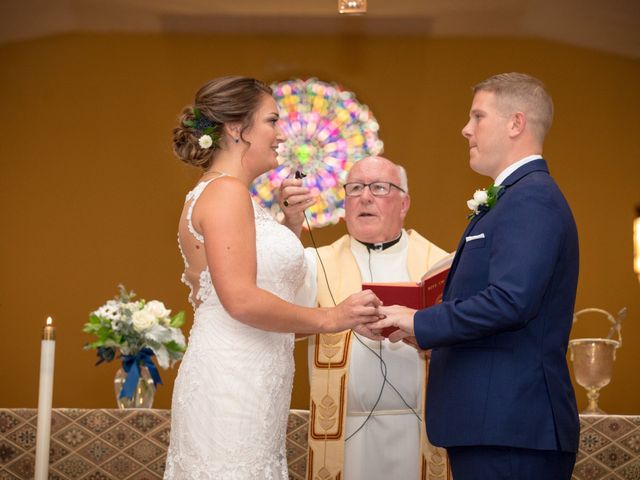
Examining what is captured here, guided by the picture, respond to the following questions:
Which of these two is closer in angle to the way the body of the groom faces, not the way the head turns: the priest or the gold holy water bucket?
the priest

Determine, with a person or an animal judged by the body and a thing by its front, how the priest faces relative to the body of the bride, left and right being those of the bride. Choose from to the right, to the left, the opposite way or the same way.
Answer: to the right

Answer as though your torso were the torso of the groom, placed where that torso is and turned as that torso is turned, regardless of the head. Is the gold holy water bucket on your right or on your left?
on your right

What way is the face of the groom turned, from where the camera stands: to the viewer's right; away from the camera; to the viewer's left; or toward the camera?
to the viewer's left

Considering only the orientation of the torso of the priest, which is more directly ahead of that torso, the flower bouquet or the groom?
the groom

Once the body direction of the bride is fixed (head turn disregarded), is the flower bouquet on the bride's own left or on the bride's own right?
on the bride's own left

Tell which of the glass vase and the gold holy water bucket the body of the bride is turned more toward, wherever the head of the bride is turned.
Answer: the gold holy water bucket

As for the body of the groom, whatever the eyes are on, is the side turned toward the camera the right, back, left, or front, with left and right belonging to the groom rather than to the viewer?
left

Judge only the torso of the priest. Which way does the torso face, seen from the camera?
toward the camera

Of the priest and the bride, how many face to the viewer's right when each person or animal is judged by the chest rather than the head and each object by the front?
1

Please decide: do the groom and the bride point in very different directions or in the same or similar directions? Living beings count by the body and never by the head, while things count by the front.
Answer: very different directions

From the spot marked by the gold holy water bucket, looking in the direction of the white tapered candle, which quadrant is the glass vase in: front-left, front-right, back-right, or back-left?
front-right

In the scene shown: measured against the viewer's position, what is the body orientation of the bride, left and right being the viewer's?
facing to the right of the viewer

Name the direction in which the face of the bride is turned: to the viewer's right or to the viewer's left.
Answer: to the viewer's right
